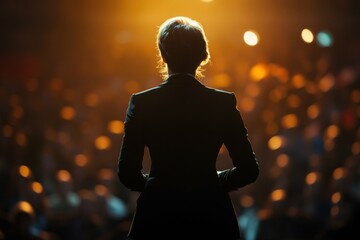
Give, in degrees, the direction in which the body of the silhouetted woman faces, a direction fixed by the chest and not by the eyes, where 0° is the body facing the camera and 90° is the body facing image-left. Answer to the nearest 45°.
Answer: approximately 180°

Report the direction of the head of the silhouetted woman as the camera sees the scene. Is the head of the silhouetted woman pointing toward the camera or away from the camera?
away from the camera
